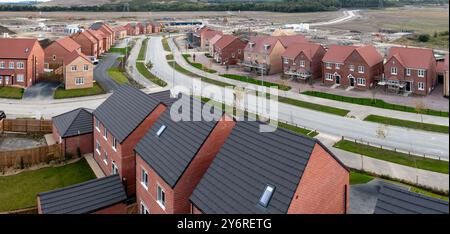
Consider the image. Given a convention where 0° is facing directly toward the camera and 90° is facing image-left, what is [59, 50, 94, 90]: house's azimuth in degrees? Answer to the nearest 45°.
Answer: approximately 0°

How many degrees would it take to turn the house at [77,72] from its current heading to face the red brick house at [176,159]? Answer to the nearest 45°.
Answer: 0° — it already faces it

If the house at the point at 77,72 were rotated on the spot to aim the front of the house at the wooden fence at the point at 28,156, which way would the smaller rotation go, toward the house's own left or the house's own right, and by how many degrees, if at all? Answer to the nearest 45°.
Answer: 0° — it already faces it

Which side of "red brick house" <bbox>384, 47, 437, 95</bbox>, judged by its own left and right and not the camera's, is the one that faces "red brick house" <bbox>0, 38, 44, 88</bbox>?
right

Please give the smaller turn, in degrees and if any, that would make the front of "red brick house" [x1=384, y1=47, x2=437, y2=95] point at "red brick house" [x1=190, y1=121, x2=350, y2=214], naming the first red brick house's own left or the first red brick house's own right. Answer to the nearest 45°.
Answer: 0° — it already faces it

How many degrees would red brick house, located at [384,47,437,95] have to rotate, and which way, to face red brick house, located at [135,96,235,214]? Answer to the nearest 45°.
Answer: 0° — it already faces it

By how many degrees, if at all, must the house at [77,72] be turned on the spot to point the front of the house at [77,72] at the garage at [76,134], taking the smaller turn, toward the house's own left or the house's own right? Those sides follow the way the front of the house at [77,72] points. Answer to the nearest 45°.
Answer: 0° — it already faces it

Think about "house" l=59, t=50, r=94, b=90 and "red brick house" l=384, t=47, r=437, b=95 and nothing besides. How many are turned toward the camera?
2

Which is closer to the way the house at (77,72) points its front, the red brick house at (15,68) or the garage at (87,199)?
the garage

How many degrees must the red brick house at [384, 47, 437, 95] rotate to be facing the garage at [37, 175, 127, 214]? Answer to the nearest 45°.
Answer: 0° — it already faces it

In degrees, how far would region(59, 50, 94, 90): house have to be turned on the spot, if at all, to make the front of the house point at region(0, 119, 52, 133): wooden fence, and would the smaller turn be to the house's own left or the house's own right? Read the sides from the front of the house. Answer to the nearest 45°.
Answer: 0° — it already faces it

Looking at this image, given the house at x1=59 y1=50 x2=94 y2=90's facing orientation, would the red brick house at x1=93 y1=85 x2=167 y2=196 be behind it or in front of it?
in front
